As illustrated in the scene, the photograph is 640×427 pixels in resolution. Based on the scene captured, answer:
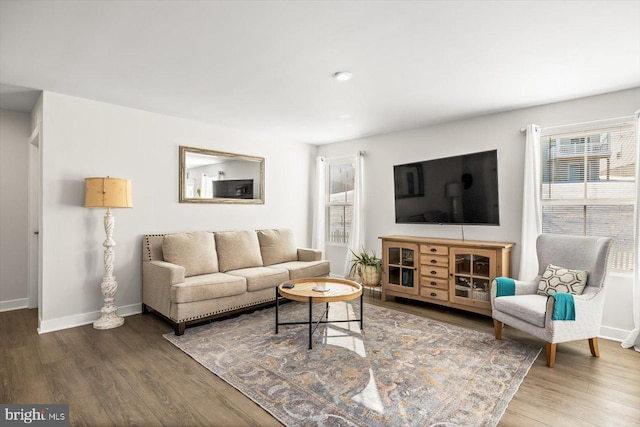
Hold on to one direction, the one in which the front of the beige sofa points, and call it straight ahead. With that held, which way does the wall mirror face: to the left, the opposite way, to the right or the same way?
the same way

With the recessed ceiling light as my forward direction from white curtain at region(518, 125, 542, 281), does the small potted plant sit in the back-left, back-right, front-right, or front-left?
front-right

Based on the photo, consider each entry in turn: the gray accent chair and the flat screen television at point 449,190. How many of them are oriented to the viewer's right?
0

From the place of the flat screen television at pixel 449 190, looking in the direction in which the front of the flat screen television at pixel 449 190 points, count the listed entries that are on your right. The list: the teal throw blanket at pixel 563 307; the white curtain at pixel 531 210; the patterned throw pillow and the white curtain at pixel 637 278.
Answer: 0

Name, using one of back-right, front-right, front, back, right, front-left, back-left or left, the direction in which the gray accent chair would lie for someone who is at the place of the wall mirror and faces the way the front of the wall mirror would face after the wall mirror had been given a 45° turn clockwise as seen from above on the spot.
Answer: front-left

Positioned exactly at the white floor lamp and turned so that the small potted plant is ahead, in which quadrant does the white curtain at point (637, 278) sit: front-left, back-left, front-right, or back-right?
front-right

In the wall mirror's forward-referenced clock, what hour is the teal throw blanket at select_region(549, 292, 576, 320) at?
The teal throw blanket is roughly at 12 o'clock from the wall mirror.

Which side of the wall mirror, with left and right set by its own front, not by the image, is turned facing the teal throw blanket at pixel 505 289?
front

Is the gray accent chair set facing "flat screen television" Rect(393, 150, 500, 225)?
no

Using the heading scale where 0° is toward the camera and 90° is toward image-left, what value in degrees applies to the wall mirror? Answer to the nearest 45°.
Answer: approximately 315°

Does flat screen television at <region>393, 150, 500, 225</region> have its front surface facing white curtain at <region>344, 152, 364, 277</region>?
no

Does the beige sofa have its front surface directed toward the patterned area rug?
yes

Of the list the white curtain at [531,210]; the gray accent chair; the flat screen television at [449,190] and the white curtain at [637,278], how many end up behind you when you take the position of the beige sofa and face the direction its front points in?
0

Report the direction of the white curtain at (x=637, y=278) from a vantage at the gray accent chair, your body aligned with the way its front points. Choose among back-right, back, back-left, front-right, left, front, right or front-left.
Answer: back

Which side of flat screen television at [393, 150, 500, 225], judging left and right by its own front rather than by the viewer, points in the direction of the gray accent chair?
left

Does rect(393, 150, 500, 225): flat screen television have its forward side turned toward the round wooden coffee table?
yes

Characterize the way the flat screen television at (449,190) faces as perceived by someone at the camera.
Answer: facing the viewer and to the left of the viewer

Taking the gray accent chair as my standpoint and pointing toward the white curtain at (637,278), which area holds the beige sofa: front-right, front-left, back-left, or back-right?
back-left

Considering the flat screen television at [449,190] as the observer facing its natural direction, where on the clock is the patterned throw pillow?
The patterned throw pillow is roughly at 9 o'clock from the flat screen television.

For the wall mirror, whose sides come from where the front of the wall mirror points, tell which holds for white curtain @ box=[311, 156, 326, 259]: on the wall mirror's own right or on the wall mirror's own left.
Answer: on the wall mirror's own left

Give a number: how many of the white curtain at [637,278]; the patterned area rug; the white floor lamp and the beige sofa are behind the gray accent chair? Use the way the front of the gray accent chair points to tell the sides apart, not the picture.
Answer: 1

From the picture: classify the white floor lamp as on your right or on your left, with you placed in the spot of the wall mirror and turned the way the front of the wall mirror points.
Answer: on your right

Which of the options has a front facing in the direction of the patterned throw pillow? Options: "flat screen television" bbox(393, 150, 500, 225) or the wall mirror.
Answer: the wall mirror
